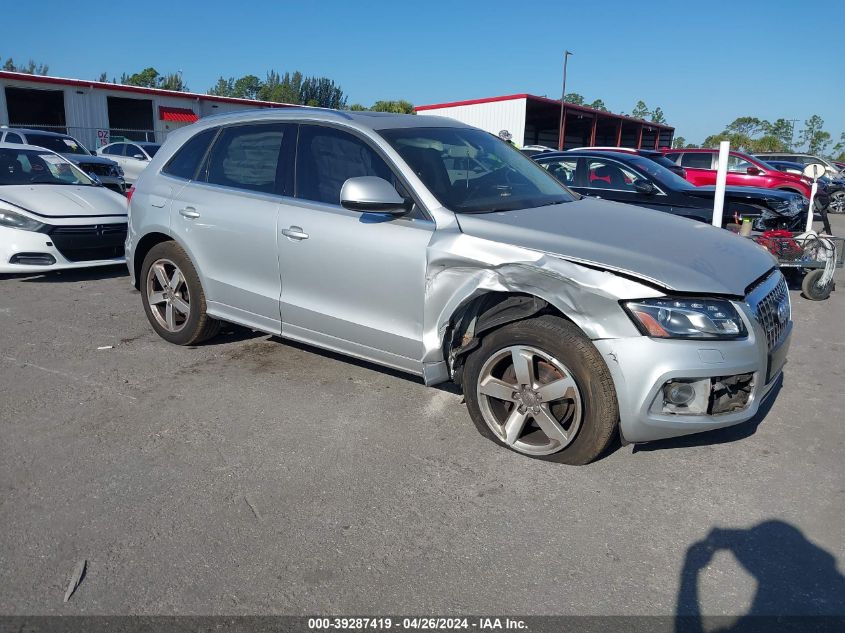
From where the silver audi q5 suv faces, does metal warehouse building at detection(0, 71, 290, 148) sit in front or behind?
behind

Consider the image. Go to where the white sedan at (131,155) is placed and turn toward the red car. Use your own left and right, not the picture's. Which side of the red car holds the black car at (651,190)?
right

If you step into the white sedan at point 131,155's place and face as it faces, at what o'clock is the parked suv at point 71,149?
The parked suv is roughly at 2 o'clock from the white sedan.

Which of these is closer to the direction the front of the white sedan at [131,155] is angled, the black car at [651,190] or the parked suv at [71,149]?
the black car

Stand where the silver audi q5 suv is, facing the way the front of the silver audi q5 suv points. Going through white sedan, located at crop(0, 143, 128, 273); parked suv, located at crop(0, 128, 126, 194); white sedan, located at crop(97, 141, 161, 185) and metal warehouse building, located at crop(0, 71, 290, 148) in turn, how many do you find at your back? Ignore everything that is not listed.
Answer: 4

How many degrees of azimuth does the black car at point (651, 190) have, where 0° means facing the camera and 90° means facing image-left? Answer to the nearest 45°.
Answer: approximately 315°

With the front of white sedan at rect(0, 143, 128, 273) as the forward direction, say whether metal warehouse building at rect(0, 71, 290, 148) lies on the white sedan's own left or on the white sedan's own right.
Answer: on the white sedan's own left

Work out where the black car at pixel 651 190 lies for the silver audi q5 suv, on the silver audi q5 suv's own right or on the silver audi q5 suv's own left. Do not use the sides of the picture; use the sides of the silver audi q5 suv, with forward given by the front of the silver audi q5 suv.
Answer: on the silver audi q5 suv's own left

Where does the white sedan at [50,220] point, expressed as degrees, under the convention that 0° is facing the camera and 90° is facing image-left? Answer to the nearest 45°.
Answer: approximately 315°

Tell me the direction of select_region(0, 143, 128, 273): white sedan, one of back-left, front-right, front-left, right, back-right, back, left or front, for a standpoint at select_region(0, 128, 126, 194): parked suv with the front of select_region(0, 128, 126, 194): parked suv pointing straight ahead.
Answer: front-right
